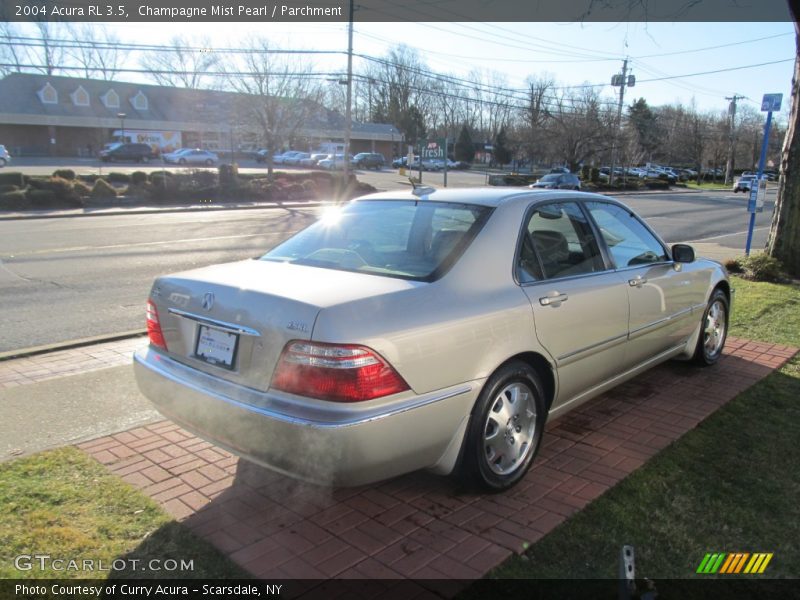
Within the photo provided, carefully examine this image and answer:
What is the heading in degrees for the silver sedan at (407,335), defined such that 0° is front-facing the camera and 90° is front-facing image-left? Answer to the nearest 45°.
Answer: approximately 225°

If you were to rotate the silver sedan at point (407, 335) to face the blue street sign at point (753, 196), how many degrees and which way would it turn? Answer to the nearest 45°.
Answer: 0° — it already faces it
